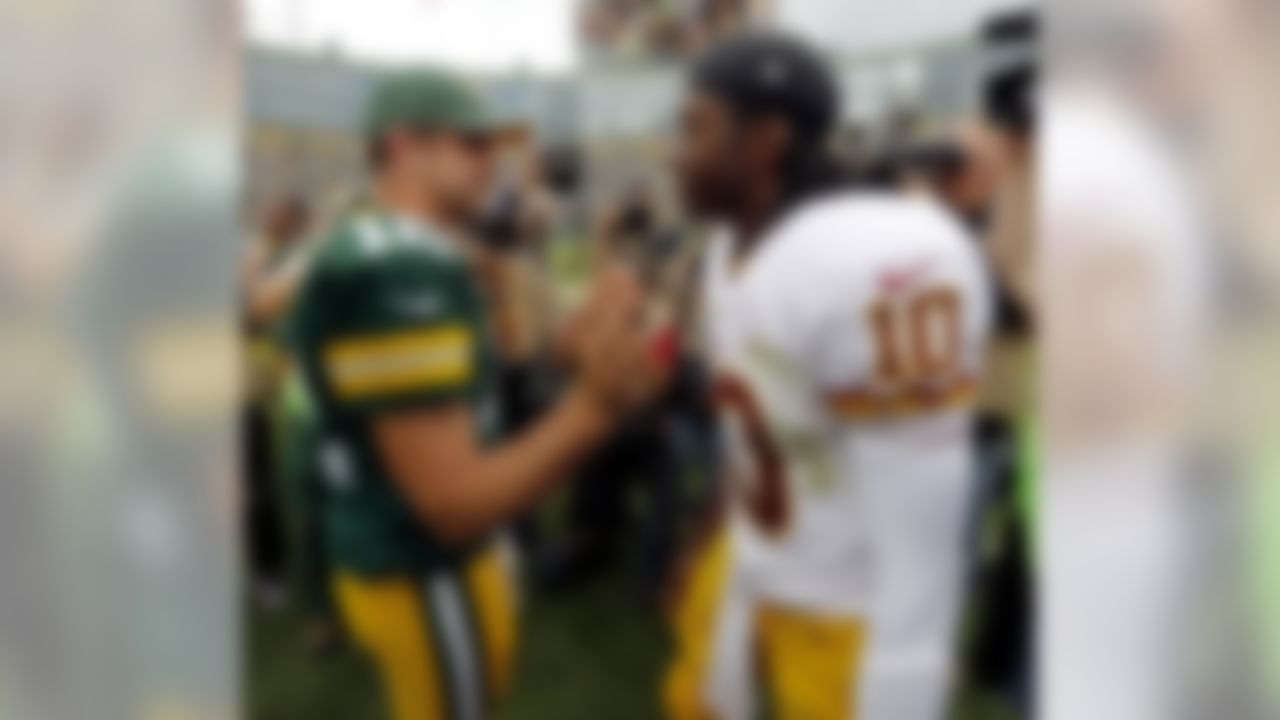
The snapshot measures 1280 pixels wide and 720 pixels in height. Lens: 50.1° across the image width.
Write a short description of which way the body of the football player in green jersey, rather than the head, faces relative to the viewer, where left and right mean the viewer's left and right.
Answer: facing to the right of the viewer

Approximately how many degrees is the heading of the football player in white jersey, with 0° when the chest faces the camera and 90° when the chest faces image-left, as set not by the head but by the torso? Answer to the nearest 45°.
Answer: approximately 90°

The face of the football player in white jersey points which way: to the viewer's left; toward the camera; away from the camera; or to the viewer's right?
to the viewer's left

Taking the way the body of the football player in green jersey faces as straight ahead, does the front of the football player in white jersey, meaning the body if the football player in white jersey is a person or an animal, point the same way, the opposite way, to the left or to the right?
the opposite way

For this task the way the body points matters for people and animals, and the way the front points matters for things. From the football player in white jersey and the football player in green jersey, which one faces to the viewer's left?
the football player in white jersey
